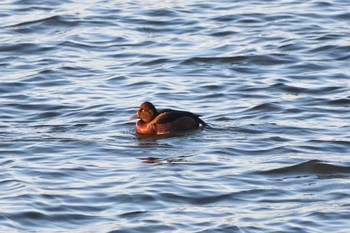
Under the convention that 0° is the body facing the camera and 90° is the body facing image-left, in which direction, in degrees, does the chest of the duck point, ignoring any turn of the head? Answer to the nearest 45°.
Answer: approximately 90°
